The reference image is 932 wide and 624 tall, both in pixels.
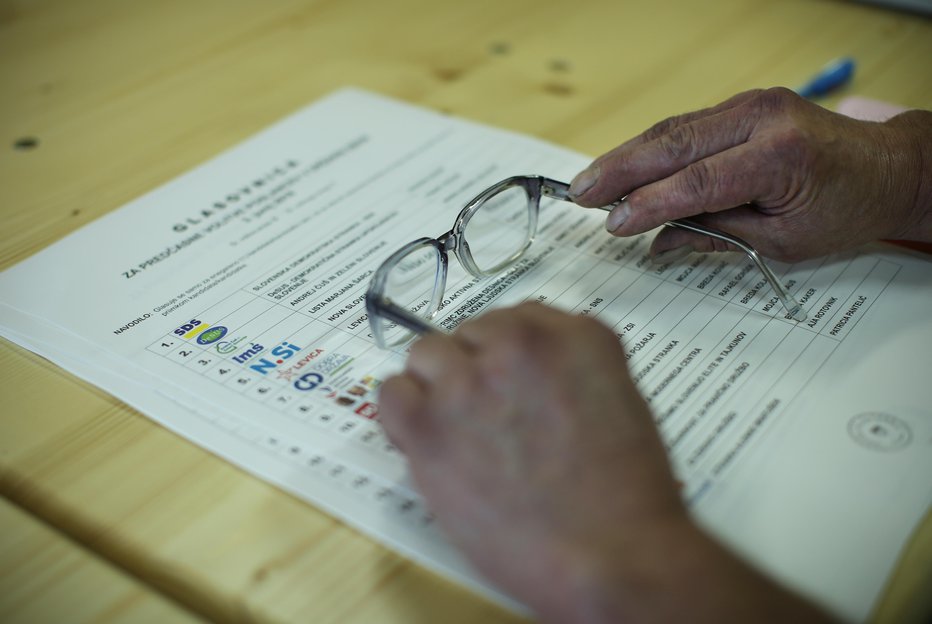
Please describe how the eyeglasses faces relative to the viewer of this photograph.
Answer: facing away from the viewer and to the left of the viewer
